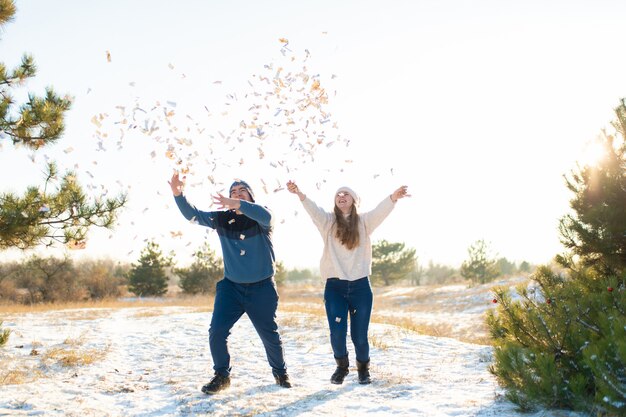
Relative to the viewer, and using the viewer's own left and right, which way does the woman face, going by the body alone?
facing the viewer

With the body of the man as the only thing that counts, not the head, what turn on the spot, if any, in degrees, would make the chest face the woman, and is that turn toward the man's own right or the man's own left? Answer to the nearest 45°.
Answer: approximately 135° to the man's own left

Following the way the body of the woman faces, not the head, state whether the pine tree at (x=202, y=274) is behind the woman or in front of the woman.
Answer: behind

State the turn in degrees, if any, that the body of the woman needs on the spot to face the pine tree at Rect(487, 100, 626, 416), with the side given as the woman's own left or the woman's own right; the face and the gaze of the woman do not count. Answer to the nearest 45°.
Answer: approximately 45° to the woman's own left

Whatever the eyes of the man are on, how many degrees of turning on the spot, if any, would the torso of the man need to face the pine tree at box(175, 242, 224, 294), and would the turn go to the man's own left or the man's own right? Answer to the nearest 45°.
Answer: approximately 135° to the man's own right

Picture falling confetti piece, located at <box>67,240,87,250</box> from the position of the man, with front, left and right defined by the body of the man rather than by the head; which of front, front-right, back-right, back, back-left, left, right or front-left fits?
right

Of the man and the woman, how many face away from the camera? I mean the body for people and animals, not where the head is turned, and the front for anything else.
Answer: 0

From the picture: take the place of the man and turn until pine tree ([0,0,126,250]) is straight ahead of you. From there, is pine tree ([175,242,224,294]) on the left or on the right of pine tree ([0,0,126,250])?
right

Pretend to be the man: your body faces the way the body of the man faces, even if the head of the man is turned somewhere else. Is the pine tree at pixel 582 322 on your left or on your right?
on your left

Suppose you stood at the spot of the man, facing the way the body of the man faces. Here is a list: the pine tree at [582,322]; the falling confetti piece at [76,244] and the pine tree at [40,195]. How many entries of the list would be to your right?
2

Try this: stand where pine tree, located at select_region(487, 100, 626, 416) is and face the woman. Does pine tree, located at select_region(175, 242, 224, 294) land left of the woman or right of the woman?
right

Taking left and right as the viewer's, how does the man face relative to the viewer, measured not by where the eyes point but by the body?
facing the viewer and to the left of the viewer
